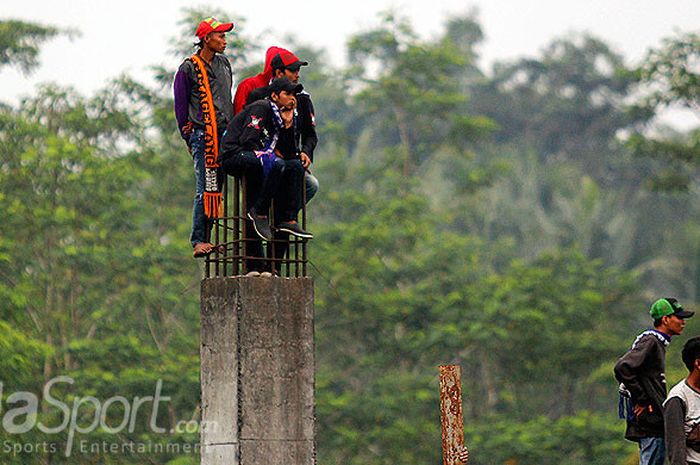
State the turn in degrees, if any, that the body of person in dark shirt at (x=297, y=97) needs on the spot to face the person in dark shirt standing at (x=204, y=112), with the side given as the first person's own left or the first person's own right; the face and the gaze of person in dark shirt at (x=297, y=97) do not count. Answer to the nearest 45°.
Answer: approximately 135° to the first person's own right

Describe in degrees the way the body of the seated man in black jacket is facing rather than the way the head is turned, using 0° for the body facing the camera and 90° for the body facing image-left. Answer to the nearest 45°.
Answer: approximately 315°

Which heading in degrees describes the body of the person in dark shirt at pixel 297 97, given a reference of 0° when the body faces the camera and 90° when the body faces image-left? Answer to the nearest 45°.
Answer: approximately 315°

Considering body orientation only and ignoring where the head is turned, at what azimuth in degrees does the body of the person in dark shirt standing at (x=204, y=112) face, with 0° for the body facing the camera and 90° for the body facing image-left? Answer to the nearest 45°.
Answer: approximately 315°
